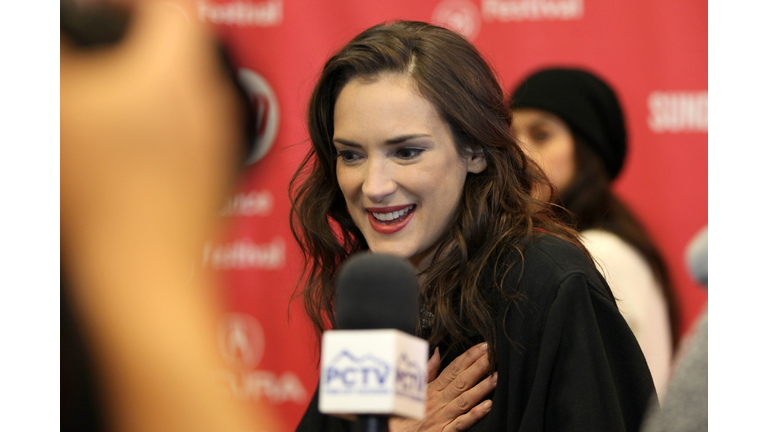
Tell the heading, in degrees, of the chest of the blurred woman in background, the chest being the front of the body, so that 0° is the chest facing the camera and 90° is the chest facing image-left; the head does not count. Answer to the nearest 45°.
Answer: approximately 45°

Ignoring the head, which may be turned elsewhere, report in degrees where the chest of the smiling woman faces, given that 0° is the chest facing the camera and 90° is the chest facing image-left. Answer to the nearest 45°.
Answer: approximately 45°

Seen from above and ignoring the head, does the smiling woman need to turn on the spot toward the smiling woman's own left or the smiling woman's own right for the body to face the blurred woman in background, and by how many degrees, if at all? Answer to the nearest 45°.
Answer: approximately 135° to the smiling woman's own right

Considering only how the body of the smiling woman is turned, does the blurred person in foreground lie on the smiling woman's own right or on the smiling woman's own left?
on the smiling woman's own right

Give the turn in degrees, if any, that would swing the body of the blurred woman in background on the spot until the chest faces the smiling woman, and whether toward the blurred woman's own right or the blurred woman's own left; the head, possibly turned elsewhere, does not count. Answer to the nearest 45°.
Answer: approximately 45° to the blurred woman's own left
